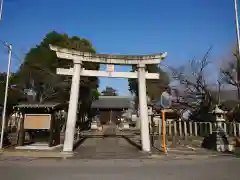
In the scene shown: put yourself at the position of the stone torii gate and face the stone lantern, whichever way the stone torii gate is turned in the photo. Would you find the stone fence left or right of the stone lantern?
left

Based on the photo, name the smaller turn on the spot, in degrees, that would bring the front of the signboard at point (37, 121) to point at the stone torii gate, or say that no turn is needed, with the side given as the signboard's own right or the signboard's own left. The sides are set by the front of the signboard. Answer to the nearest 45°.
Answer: approximately 45° to the signboard's own left

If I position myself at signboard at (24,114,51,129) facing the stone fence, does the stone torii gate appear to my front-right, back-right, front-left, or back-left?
front-right

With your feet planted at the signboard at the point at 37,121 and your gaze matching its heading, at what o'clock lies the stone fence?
The stone fence is roughly at 8 o'clock from the signboard.

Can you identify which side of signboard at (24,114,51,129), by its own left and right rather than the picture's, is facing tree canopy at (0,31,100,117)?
back

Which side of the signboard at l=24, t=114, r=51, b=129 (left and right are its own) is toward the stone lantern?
left

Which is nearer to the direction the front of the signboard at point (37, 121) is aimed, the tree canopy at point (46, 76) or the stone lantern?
the stone lantern

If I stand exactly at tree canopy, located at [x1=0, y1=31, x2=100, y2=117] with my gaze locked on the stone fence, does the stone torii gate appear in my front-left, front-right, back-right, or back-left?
front-right

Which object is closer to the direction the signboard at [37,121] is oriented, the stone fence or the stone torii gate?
the stone torii gate

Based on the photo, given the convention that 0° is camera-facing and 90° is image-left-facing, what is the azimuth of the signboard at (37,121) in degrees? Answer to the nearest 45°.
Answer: approximately 0°
